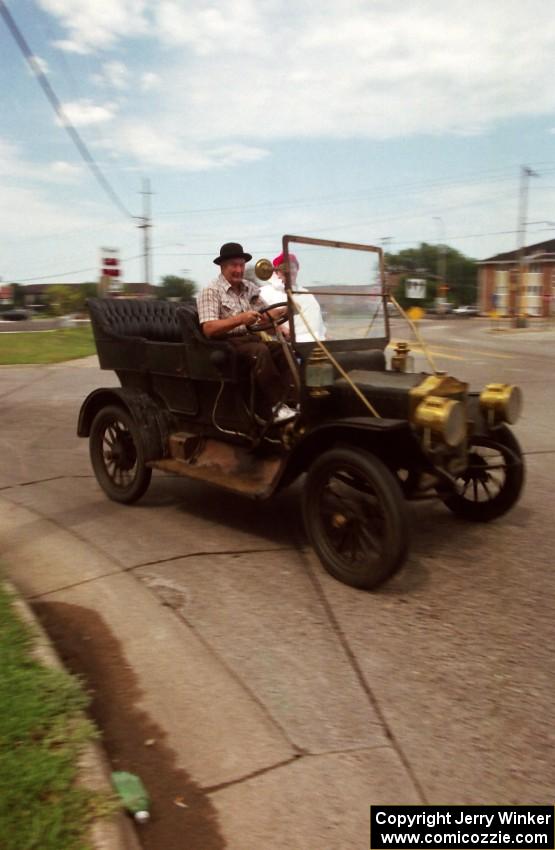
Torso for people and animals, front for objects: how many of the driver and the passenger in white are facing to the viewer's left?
0

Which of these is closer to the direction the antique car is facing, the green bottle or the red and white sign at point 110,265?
the green bottle

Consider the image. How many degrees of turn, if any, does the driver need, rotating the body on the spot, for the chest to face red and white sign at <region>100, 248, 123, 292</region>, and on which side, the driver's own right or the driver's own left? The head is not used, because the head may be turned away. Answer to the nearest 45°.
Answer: approximately 135° to the driver's own left

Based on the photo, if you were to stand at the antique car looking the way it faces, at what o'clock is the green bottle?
The green bottle is roughly at 2 o'clock from the antique car.

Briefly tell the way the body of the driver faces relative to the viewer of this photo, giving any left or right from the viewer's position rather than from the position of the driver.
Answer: facing the viewer and to the right of the viewer

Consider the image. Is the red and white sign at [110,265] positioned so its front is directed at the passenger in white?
yes

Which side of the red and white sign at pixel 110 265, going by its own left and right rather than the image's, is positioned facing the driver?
front

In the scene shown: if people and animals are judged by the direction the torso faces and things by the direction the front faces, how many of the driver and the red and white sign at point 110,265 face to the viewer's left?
0

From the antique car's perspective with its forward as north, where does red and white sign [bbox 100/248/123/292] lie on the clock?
The red and white sign is roughly at 7 o'clock from the antique car.

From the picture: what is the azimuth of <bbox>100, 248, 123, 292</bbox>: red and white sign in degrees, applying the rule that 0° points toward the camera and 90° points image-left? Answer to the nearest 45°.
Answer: approximately 0°
